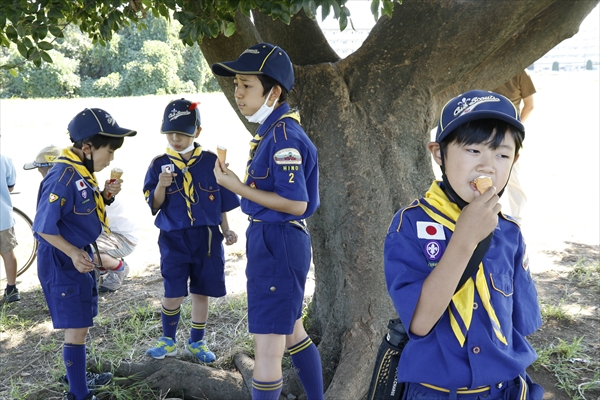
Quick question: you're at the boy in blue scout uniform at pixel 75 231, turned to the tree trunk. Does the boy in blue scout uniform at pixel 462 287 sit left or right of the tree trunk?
right

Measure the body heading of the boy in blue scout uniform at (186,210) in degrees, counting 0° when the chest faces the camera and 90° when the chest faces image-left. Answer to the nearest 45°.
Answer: approximately 0°

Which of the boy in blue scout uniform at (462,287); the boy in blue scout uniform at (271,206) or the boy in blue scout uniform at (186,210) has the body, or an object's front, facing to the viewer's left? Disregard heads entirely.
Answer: the boy in blue scout uniform at (271,206)

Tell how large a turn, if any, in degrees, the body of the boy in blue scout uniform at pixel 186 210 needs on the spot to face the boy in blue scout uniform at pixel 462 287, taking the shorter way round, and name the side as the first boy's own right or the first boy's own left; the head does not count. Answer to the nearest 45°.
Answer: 0° — they already face them

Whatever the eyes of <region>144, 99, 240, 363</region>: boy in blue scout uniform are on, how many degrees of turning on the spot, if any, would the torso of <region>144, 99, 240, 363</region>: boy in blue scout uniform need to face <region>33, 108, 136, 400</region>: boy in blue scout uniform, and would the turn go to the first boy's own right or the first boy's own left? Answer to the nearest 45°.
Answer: approximately 45° to the first boy's own right

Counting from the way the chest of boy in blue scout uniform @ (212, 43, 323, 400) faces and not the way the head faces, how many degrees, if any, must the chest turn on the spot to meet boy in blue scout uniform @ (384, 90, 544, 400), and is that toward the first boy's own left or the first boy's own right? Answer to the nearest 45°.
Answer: approximately 135° to the first boy's own left

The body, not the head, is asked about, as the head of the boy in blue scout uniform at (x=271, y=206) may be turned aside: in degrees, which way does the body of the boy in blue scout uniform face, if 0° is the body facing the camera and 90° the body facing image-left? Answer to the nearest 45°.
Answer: approximately 90°
